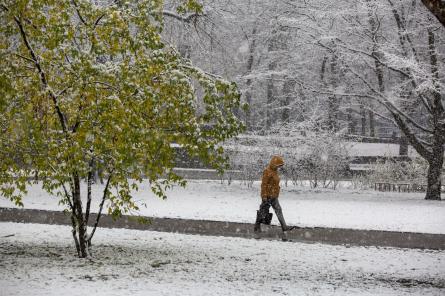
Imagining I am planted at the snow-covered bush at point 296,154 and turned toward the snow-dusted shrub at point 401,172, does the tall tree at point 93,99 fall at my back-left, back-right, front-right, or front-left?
back-right

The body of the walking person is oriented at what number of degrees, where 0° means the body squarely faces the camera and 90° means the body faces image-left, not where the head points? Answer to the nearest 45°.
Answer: approximately 270°

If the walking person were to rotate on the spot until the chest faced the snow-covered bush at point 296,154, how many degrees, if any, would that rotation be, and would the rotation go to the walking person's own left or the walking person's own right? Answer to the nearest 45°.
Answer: approximately 90° to the walking person's own left

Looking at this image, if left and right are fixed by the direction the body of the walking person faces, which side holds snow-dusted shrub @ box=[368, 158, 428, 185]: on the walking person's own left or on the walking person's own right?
on the walking person's own left

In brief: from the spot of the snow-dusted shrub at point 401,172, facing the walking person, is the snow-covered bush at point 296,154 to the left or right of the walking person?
right

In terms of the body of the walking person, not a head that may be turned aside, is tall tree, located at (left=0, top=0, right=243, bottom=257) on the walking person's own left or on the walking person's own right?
on the walking person's own right

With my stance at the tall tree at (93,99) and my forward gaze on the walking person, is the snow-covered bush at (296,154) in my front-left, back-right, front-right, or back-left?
front-left

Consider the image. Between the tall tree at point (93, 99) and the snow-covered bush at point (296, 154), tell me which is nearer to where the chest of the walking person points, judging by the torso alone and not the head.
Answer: the snow-covered bush
